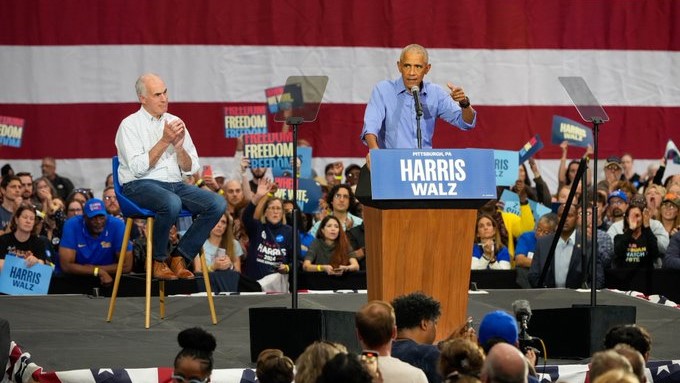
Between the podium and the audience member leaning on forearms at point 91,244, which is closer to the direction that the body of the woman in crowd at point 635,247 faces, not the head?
the podium

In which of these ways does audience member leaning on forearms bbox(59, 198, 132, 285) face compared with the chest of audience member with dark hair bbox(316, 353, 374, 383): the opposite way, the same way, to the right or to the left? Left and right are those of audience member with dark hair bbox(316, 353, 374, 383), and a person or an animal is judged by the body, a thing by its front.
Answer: the opposite way

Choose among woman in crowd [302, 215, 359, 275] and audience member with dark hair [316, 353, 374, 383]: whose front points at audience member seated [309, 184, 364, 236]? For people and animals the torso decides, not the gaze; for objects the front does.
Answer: audience member with dark hair [316, 353, 374, 383]

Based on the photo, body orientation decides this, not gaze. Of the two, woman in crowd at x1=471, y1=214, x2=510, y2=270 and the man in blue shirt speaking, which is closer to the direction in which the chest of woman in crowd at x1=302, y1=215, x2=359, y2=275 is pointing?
the man in blue shirt speaking

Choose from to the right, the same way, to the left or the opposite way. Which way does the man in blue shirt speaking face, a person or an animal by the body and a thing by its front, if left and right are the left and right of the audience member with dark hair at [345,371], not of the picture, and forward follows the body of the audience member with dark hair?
the opposite way

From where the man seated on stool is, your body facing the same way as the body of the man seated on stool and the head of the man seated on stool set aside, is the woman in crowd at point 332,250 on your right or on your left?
on your left

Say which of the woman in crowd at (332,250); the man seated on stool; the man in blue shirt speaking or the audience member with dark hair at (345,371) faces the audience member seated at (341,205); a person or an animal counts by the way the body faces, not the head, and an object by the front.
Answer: the audience member with dark hair at (345,371)

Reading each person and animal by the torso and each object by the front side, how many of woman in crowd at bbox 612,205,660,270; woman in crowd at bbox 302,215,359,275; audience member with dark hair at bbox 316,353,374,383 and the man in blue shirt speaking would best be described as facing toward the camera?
3

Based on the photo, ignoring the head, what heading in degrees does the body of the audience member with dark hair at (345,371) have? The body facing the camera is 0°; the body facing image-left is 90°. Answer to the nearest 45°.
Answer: approximately 180°

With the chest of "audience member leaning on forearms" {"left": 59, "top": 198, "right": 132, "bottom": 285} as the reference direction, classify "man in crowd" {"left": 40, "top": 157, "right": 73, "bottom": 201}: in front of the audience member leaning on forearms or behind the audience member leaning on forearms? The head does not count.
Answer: behind
